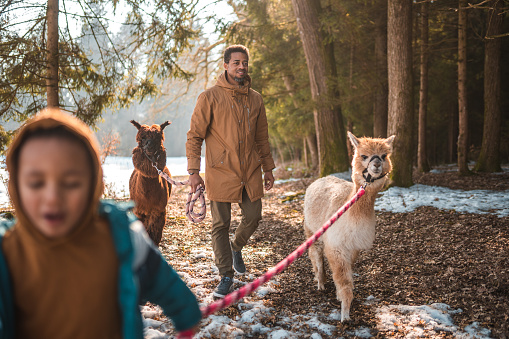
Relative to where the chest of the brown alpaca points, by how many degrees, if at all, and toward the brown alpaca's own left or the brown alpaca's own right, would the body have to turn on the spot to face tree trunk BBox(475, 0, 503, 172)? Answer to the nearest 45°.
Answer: approximately 135° to the brown alpaca's own left

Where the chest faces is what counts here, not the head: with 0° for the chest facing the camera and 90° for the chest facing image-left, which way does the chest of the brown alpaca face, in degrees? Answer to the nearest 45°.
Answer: approximately 0°

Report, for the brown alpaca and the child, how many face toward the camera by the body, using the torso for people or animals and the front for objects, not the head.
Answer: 2

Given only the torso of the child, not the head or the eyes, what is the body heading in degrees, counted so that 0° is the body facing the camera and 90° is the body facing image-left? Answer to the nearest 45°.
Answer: approximately 0°

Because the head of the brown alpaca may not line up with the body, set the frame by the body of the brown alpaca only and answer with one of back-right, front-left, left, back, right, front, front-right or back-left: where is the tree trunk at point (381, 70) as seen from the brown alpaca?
back-left
